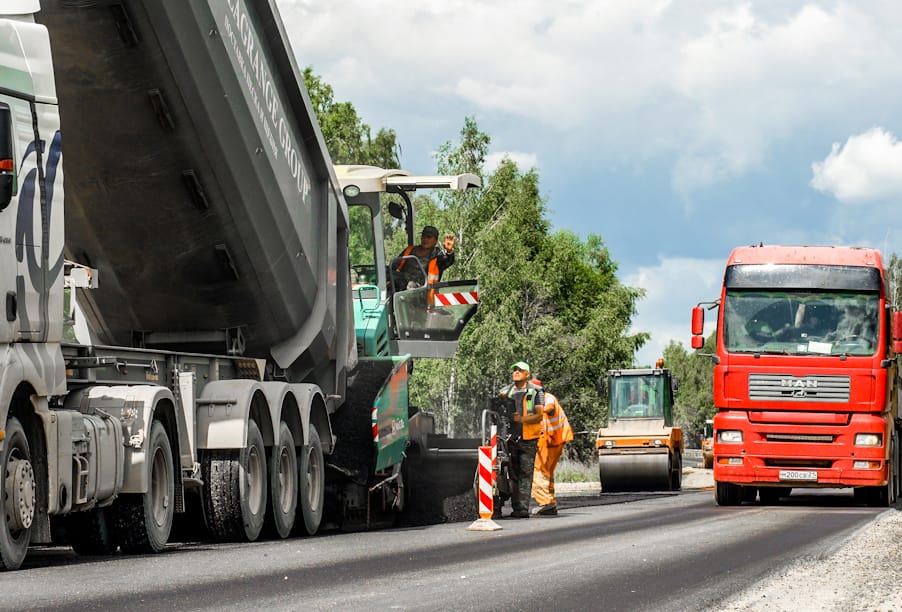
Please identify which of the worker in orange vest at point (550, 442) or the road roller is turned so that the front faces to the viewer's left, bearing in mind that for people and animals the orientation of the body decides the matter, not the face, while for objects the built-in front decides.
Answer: the worker in orange vest

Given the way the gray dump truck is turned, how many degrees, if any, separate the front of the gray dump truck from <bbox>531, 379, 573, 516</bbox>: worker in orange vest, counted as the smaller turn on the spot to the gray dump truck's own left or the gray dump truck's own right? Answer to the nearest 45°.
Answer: approximately 180°

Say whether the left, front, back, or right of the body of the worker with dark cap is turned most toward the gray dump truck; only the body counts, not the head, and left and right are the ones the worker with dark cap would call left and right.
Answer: front

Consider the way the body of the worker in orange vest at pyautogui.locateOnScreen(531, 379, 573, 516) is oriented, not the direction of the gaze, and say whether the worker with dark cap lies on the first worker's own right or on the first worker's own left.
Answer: on the first worker's own left

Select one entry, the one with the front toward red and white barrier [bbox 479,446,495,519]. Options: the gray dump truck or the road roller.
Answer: the road roller

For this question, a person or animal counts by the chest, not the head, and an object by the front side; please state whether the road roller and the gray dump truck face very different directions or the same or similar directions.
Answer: same or similar directions

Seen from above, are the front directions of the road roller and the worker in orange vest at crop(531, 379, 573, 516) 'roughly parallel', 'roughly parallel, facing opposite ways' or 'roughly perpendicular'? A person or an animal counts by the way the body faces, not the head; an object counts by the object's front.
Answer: roughly perpendicular

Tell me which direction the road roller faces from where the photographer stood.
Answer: facing the viewer

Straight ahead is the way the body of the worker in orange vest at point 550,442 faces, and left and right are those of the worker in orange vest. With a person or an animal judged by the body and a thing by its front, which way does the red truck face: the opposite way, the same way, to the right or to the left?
to the left

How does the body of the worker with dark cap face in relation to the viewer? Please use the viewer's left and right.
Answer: facing the viewer and to the left of the viewer

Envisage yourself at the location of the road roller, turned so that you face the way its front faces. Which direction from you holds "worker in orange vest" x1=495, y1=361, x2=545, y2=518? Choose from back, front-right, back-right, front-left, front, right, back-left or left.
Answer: front

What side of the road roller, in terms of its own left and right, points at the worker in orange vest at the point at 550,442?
front

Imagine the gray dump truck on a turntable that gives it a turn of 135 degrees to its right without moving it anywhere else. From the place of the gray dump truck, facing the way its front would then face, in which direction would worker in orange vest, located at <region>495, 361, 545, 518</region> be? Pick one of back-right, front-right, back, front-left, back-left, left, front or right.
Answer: front-right

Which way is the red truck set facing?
toward the camera

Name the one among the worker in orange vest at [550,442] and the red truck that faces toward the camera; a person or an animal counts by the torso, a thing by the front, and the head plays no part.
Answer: the red truck

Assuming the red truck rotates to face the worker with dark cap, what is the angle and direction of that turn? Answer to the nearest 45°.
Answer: approximately 45° to its right

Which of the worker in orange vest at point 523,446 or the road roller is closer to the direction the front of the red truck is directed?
the worker in orange vest
